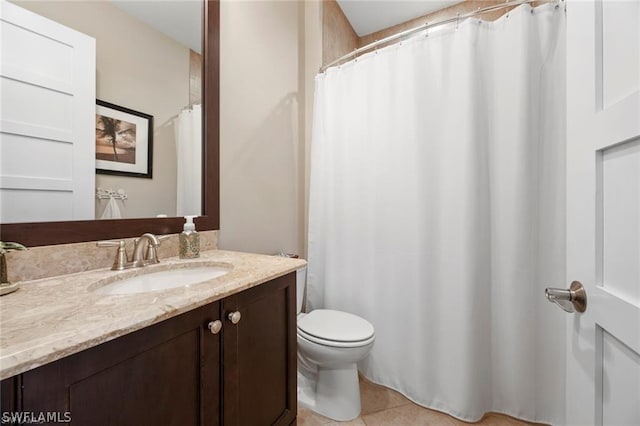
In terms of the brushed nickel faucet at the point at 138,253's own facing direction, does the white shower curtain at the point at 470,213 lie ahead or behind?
ahead

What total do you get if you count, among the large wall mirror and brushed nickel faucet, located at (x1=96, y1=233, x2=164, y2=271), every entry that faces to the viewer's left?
0

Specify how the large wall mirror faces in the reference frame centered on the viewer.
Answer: facing the viewer and to the right of the viewer
